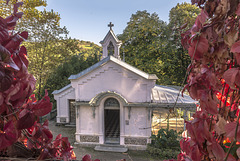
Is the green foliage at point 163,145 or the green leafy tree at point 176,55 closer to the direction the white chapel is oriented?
the green foliage

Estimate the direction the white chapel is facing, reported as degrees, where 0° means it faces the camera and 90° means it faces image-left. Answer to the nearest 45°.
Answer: approximately 0°

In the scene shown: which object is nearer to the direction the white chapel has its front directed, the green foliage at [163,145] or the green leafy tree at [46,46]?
the green foliage

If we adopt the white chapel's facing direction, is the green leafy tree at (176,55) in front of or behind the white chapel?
behind

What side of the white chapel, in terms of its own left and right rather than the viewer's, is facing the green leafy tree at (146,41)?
back

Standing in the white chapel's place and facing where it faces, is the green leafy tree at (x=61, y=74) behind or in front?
behind
